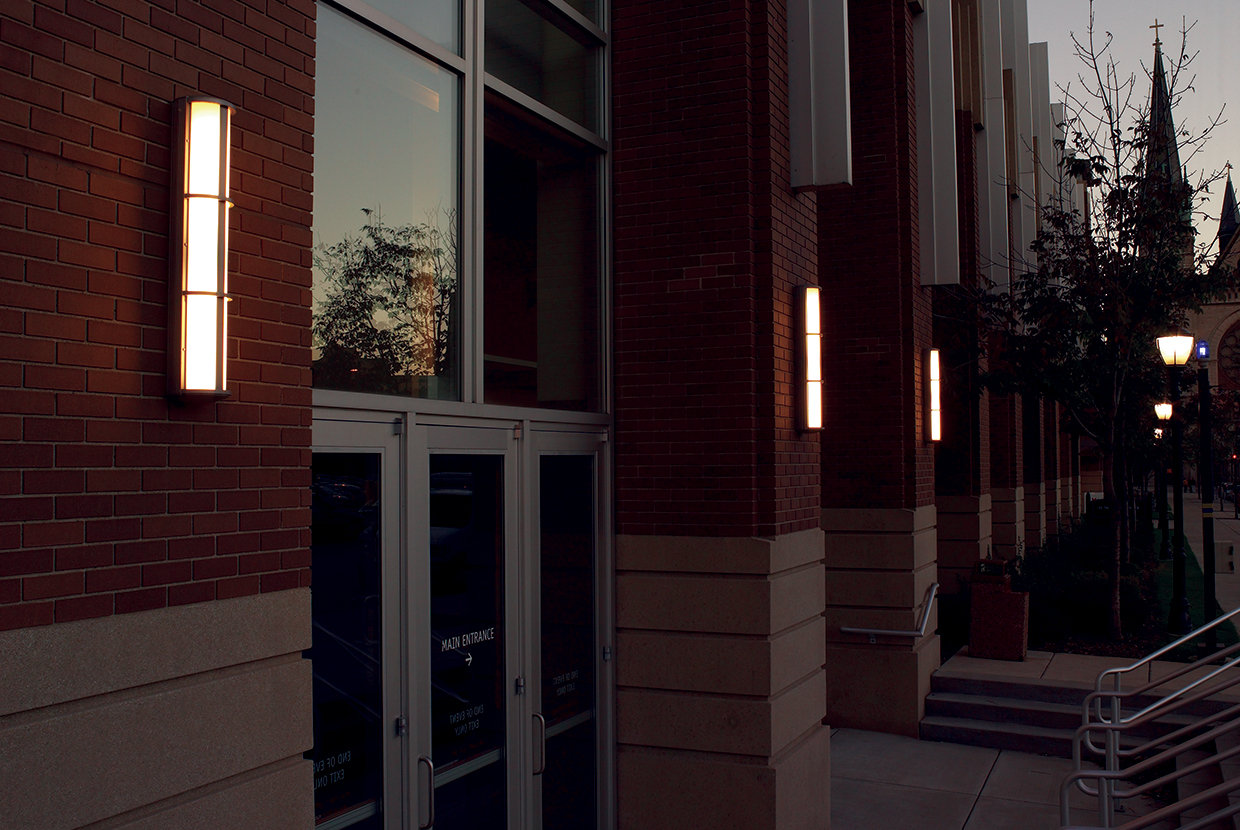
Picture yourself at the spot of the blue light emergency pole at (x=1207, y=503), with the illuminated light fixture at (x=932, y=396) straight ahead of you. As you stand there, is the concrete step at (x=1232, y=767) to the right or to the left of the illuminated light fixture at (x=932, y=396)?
left

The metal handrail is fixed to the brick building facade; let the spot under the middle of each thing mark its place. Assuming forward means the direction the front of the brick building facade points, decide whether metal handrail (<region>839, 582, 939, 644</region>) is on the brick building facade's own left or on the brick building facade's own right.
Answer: on the brick building facade's own left

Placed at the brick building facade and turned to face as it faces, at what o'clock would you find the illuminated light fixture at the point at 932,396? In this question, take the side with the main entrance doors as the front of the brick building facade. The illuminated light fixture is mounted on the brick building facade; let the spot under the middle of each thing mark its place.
The illuminated light fixture is roughly at 9 o'clock from the brick building facade.

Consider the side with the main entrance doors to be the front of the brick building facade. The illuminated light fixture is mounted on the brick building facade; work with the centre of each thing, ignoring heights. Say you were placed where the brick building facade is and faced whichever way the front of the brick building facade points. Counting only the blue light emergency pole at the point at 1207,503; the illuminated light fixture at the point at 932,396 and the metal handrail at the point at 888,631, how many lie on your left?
3

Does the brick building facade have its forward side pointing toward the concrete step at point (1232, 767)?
no

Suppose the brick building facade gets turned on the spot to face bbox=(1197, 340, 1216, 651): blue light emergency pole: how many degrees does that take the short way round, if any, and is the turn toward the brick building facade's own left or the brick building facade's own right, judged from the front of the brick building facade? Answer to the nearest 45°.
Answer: approximately 90° to the brick building facade's own left

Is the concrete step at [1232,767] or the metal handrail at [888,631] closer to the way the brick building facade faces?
the concrete step

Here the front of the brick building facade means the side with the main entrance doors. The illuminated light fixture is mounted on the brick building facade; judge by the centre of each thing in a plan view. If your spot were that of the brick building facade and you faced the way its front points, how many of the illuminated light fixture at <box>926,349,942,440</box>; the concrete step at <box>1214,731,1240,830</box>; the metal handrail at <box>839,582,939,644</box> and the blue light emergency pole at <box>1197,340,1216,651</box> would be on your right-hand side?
0

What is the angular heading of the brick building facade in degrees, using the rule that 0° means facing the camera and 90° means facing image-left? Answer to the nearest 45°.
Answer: approximately 315°
